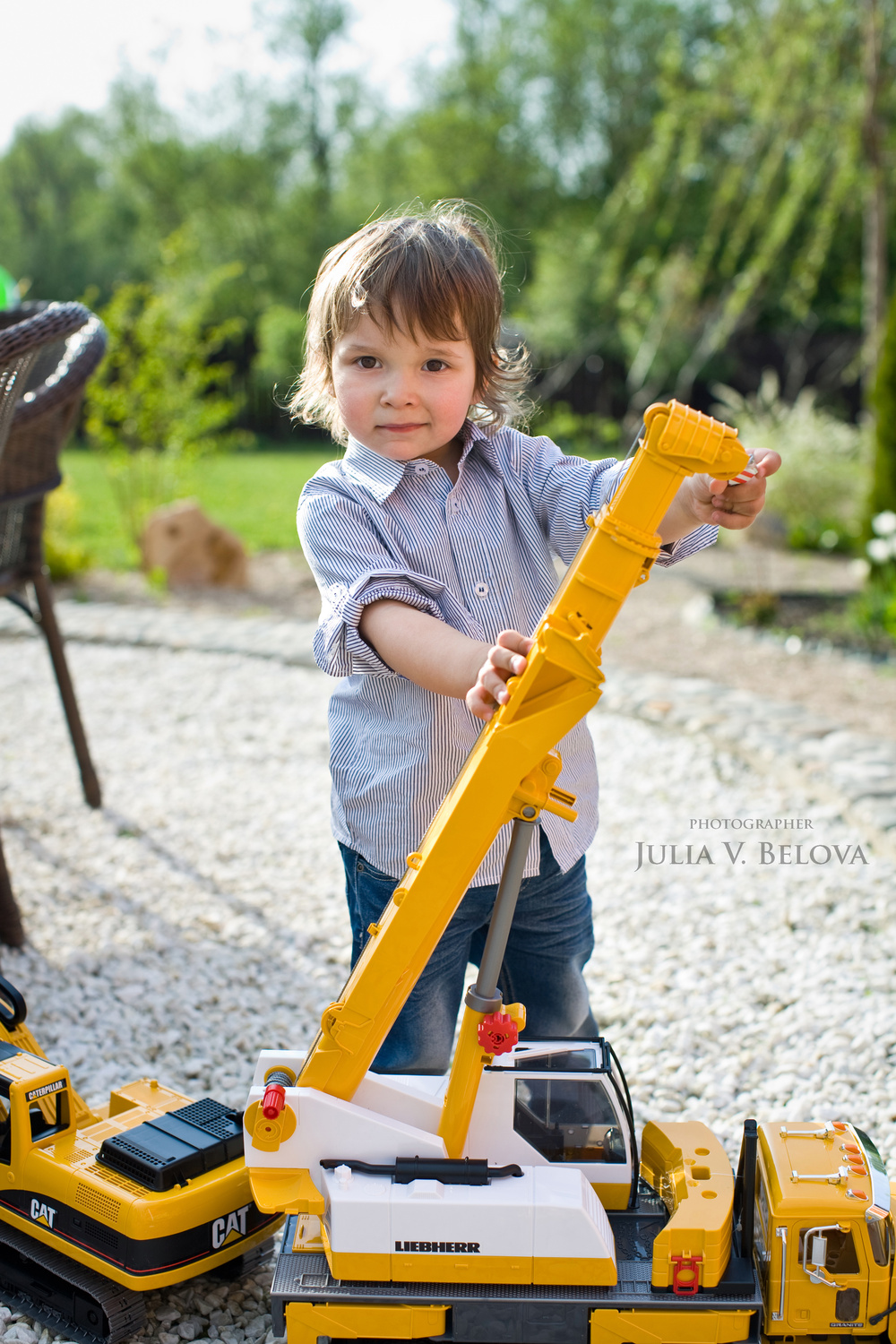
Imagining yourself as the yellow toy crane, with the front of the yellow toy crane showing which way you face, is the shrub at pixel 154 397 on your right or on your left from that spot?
on your left

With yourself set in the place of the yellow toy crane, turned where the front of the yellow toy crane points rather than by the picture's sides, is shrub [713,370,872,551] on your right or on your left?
on your left

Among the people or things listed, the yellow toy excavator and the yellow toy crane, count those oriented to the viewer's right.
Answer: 1

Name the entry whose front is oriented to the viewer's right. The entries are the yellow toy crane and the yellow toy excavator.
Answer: the yellow toy crane

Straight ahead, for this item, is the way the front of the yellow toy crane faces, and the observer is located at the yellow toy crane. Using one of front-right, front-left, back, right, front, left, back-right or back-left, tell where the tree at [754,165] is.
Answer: left

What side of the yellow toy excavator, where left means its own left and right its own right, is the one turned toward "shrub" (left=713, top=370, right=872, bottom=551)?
right

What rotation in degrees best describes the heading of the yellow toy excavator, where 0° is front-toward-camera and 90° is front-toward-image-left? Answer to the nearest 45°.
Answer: approximately 135°

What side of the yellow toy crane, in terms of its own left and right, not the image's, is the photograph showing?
right
